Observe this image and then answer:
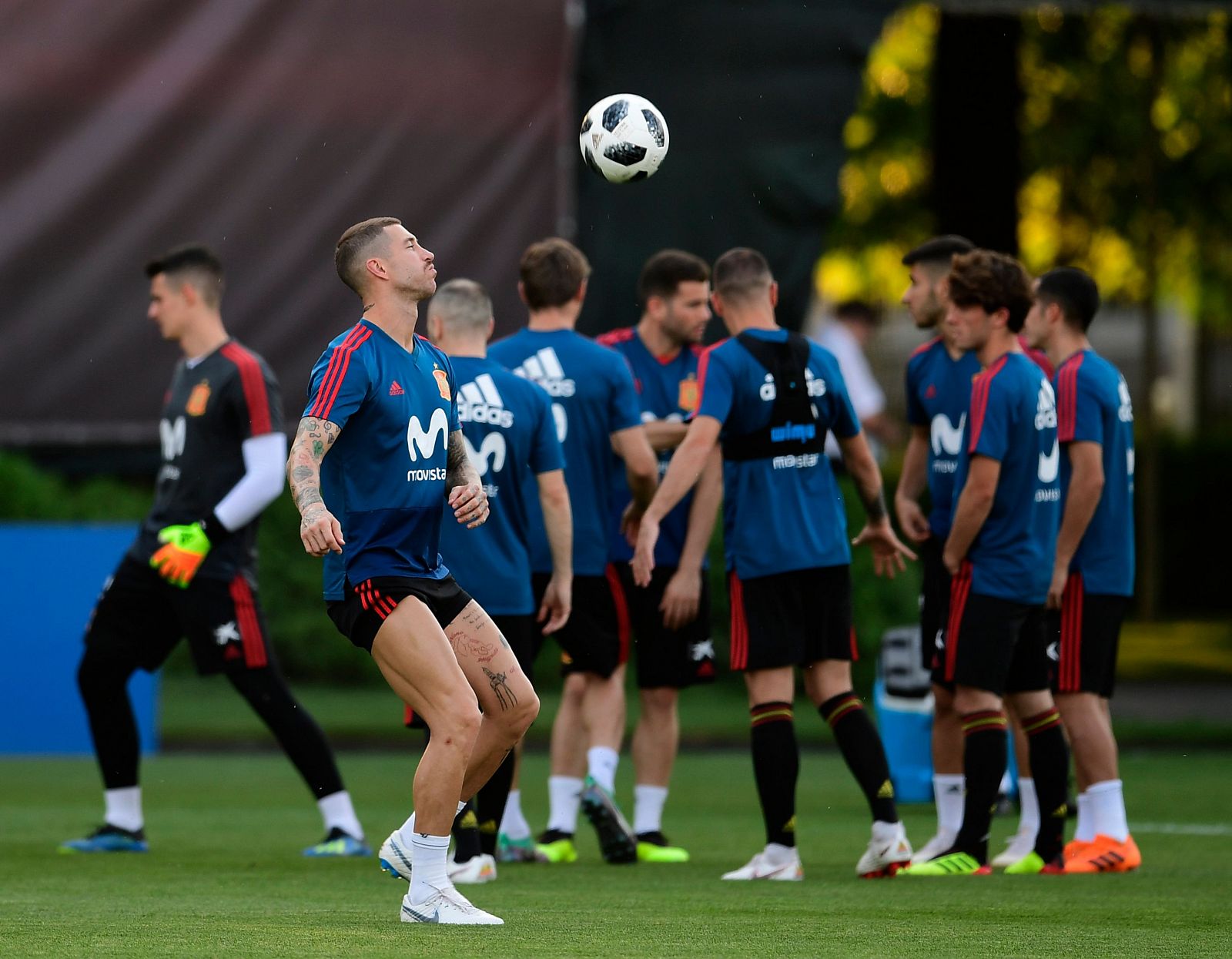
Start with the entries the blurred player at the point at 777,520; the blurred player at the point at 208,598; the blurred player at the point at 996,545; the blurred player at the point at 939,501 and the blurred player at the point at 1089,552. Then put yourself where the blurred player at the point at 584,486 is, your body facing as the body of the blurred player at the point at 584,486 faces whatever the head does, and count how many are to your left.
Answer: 1

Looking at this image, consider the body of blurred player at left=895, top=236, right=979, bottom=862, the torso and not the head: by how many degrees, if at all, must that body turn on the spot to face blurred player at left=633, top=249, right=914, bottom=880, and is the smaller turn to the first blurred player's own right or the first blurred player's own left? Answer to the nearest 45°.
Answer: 0° — they already face them

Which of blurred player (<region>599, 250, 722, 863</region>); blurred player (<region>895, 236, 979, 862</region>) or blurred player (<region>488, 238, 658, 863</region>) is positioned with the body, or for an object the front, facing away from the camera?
blurred player (<region>488, 238, 658, 863</region>)

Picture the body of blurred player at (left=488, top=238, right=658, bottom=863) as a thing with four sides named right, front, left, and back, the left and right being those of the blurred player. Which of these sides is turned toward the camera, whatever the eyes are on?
back

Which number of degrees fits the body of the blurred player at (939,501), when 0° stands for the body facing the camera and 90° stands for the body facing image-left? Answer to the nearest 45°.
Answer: approximately 45°

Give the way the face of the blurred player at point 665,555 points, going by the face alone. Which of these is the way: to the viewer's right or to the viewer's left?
to the viewer's right

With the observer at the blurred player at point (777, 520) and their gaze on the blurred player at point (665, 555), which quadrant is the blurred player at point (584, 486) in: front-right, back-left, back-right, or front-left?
front-left

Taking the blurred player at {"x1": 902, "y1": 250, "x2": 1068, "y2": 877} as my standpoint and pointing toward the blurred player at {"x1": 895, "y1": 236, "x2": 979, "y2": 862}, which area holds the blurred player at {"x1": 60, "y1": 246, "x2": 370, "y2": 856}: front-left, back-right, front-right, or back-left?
front-left

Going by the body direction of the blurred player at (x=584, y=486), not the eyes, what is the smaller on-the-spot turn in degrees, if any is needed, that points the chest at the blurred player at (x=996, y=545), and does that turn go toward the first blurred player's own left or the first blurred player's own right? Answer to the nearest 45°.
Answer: approximately 135° to the first blurred player's own right

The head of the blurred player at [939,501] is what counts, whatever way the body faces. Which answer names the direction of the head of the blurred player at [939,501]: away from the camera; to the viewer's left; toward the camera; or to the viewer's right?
to the viewer's left

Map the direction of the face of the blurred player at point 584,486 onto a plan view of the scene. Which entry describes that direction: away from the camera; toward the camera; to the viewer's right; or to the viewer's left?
away from the camera

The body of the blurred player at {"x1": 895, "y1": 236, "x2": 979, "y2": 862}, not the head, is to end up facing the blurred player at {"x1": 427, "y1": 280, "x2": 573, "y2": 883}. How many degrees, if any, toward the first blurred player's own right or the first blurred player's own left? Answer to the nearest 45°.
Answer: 0° — they already face them

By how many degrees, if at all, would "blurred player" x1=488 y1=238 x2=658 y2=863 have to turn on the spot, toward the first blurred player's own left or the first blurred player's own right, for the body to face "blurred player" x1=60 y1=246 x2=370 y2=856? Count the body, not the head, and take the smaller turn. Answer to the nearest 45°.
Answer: approximately 90° to the first blurred player's own left

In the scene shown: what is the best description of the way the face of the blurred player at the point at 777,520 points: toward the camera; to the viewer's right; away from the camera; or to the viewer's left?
away from the camera

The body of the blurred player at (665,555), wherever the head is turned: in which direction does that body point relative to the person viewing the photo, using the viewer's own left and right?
facing the viewer and to the right of the viewer

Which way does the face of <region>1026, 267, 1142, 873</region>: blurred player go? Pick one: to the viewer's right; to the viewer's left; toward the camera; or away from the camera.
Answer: to the viewer's left
